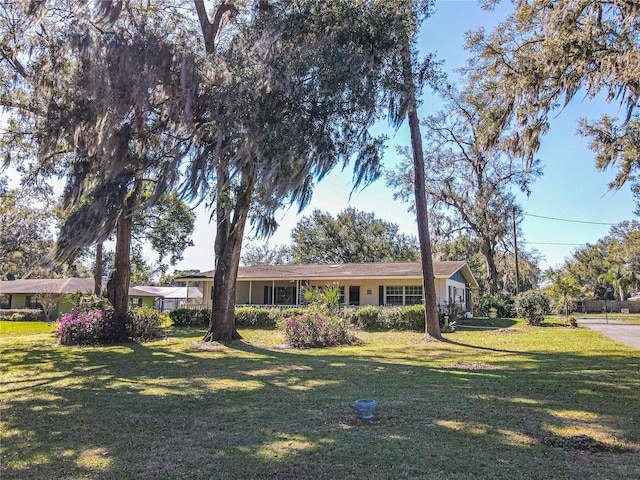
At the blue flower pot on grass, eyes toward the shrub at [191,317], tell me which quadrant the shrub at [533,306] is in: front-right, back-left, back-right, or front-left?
front-right

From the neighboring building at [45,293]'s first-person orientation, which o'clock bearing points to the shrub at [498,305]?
The shrub is roughly at 10 o'clock from the neighboring building.

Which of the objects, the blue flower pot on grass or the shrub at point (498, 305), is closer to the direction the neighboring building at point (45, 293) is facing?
the blue flower pot on grass

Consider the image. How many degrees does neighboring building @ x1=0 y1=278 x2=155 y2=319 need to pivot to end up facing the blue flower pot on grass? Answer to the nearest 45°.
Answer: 0° — it already faces it

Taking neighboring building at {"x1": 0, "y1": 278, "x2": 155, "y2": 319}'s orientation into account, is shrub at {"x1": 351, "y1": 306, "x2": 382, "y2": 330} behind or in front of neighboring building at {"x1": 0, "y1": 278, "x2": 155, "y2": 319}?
in front

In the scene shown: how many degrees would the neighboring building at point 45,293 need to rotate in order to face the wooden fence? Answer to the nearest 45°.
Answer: approximately 90° to its left

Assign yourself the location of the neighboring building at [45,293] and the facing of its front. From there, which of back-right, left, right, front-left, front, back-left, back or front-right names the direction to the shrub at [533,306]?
front-left

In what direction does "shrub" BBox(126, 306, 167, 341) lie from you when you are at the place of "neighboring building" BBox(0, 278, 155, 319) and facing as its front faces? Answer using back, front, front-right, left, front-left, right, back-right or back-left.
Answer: front

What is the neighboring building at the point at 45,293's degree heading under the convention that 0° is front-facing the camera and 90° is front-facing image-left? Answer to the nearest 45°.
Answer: approximately 0°

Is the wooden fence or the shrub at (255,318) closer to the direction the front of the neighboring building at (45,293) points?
the shrub
